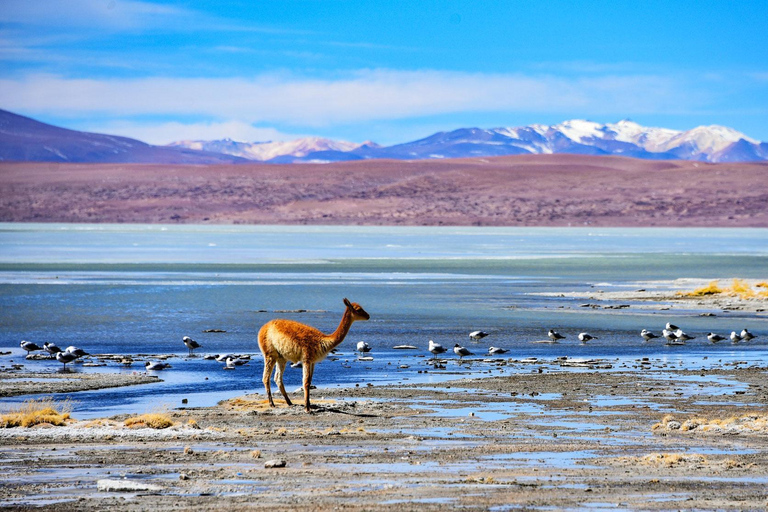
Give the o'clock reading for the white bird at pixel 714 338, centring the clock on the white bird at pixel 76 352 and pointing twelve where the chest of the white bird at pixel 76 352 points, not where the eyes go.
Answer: the white bird at pixel 714 338 is roughly at 6 o'clock from the white bird at pixel 76 352.

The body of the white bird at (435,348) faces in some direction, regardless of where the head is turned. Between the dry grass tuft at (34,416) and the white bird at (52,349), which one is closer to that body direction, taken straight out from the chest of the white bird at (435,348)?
the white bird

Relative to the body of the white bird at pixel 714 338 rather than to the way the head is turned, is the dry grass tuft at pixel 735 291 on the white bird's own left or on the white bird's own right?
on the white bird's own right

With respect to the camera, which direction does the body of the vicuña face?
to the viewer's right

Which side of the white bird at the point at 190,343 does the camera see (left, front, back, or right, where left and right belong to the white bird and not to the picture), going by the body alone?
left

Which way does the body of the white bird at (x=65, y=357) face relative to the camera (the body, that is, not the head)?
to the viewer's left

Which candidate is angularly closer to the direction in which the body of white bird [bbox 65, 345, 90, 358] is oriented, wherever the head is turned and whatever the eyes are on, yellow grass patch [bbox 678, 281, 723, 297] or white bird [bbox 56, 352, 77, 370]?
the white bird

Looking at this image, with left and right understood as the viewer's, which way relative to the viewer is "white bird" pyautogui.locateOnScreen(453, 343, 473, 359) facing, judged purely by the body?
facing to the left of the viewer

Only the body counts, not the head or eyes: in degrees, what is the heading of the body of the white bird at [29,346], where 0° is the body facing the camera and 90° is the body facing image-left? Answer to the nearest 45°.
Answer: approximately 90°

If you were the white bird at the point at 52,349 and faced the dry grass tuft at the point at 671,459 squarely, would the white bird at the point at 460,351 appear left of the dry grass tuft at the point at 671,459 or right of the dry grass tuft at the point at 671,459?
left
